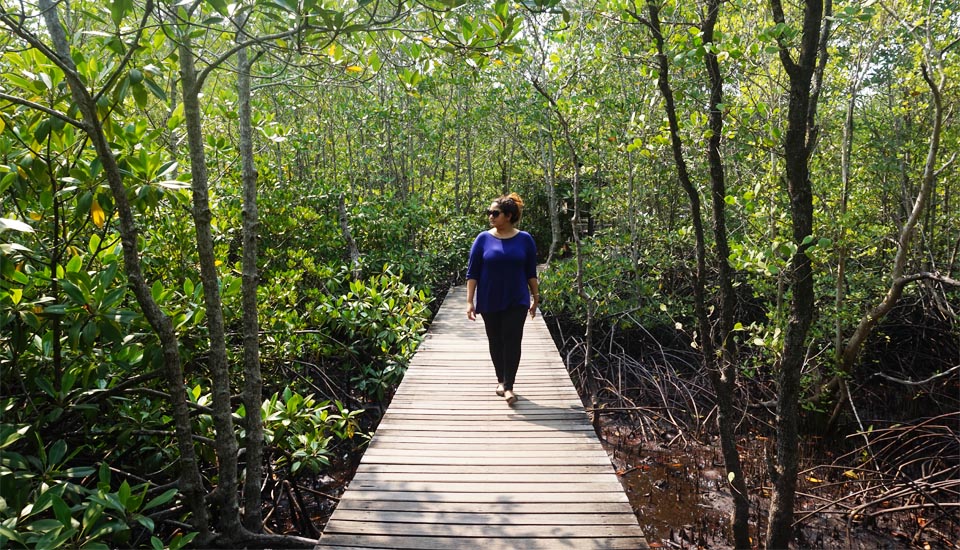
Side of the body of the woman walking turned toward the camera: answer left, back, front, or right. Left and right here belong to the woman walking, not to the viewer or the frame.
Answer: front
